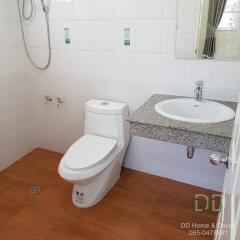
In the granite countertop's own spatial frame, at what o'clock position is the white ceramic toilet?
The white ceramic toilet is roughly at 4 o'clock from the granite countertop.

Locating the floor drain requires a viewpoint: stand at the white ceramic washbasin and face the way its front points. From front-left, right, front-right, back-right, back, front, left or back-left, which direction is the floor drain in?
front-right

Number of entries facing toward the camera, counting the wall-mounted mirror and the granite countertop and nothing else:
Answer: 2

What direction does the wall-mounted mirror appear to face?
toward the camera

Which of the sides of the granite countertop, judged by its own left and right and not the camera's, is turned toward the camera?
front

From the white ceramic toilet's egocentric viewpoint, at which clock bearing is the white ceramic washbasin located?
The white ceramic washbasin is roughly at 8 o'clock from the white ceramic toilet.

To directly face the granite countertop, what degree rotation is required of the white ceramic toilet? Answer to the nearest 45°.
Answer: approximately 90° to its left

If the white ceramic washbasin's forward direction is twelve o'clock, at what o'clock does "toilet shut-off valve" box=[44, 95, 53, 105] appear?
The toilet shut-off valve is roughly at 2 o'clock from the white ceramic washbasin.

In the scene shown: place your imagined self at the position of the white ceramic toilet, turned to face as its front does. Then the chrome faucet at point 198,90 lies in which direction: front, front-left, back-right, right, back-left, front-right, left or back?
back-left

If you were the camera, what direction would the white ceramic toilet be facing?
facing the viewer and to the left of the viewer

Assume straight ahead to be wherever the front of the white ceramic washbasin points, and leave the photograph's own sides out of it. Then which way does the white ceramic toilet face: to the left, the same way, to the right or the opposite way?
the same way

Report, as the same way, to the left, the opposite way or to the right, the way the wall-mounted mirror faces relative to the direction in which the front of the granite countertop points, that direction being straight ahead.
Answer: the same way

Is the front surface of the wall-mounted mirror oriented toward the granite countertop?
yes

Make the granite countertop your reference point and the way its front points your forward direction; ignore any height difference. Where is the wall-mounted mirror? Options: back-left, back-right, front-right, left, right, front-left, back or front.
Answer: back
